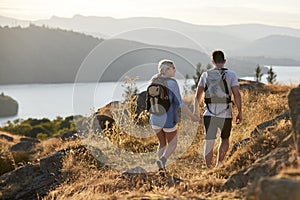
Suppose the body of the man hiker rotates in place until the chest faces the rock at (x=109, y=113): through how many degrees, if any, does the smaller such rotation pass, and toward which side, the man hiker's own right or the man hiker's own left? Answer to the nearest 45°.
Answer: approximately 45° to the man hiker's own left

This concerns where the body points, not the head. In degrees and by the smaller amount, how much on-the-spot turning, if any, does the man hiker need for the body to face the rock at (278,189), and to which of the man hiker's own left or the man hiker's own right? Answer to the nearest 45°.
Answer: approximately 180°

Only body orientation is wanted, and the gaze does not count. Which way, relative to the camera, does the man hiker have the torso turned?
away from the camera

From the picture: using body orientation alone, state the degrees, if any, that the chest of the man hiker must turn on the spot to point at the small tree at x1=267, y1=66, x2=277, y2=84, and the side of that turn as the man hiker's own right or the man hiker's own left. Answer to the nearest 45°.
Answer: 0° — they already face it

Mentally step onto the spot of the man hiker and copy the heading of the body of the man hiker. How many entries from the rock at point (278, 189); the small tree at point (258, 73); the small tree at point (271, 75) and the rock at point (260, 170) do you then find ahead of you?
2

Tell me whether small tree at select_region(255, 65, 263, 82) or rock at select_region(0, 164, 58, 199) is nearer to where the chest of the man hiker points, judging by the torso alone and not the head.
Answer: the small tree

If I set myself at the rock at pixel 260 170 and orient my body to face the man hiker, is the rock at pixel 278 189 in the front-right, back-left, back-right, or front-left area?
back-left

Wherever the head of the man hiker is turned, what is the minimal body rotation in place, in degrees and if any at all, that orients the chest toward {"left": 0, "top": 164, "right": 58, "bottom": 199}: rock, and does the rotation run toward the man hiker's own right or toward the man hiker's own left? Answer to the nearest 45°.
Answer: approximately 90° to the man hiker's own left

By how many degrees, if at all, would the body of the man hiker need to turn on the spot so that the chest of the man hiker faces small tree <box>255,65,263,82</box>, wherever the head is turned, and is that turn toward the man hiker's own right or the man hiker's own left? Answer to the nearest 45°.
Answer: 0° — they already face it
